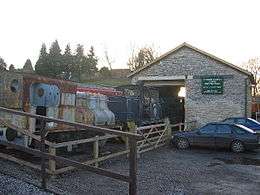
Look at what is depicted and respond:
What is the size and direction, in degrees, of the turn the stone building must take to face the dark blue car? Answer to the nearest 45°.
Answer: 0° — it already faces it

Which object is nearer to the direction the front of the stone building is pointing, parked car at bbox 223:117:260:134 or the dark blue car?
the dark blue car

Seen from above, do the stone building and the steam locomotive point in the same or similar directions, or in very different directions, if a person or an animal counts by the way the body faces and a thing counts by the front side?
very different directions

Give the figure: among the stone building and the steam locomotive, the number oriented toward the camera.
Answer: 1
